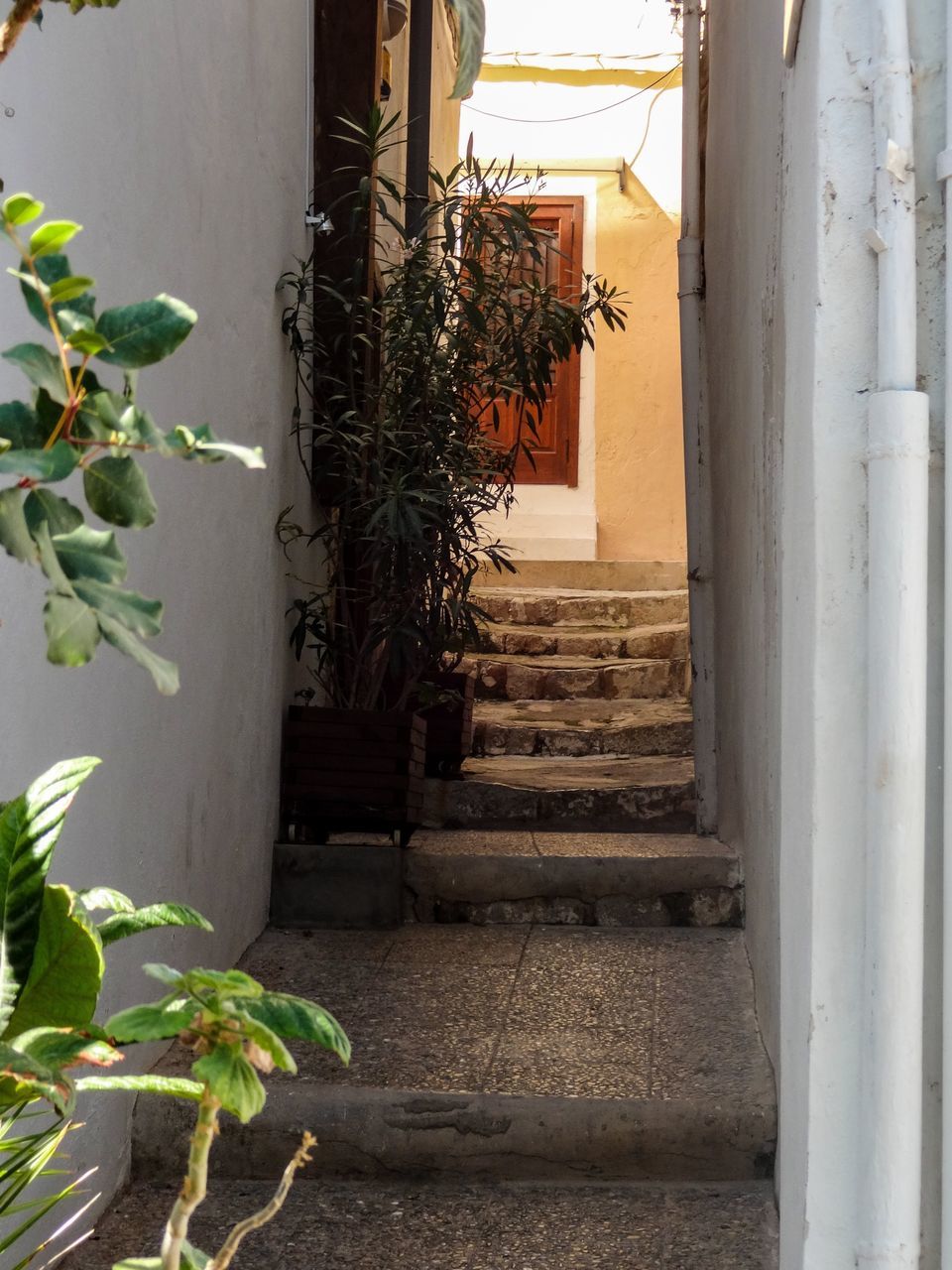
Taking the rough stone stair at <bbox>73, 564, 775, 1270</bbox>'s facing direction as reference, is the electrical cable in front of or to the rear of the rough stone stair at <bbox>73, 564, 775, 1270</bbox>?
to the rear

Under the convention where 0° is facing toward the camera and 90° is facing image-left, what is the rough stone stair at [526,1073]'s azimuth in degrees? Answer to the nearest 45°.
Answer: approximately 0°

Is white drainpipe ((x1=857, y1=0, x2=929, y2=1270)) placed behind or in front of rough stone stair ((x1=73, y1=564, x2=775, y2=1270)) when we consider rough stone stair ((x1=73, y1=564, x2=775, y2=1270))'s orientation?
in front

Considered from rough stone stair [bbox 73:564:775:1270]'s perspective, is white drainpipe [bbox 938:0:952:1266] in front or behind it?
in front

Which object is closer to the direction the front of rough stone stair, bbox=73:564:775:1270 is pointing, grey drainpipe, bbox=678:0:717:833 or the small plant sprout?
the small plant sprout
